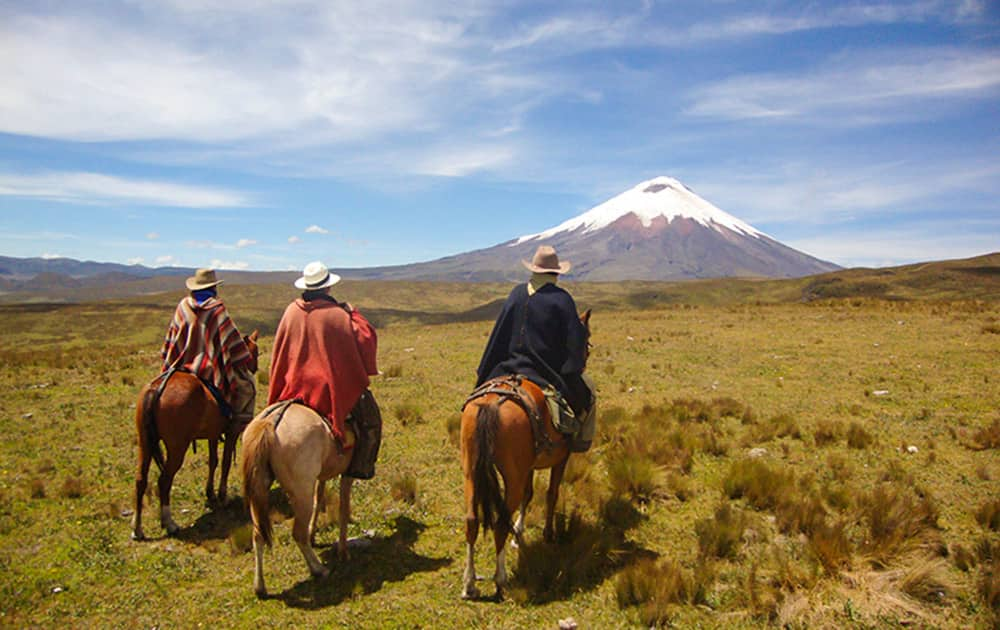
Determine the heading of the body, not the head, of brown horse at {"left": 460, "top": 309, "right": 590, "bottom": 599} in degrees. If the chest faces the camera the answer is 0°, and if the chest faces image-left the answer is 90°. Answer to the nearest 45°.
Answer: approximately 225°

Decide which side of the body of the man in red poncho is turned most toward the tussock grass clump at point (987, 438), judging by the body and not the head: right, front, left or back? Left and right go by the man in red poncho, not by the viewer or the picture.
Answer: right

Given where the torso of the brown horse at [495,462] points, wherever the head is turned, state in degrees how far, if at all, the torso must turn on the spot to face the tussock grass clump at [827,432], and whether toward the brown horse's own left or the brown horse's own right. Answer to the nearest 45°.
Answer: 0° — it already faces it

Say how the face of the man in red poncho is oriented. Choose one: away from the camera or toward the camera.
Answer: away from the camera

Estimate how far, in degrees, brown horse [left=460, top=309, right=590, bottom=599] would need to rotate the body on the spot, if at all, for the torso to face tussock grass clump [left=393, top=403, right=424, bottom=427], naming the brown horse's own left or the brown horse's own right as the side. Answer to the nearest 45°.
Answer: approximately 45° to the brown horse's own left

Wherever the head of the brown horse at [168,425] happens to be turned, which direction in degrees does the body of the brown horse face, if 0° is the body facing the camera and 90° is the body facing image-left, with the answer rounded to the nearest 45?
approximately 225°

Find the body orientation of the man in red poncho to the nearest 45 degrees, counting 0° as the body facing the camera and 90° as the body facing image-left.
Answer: approximately 180°

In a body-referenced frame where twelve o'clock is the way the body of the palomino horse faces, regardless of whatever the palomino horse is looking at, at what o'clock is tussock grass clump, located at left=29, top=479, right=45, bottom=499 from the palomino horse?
The tussock grass clump is roughly at 9 o'clock from the palomino horse.

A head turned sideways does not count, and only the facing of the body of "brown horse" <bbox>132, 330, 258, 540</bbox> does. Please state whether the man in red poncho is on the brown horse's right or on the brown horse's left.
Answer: on the brown horse's right

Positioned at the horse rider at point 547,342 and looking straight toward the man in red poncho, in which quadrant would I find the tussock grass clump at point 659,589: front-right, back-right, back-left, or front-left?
back-left

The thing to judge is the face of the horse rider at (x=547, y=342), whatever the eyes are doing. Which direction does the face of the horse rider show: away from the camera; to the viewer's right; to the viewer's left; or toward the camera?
away from the camera
